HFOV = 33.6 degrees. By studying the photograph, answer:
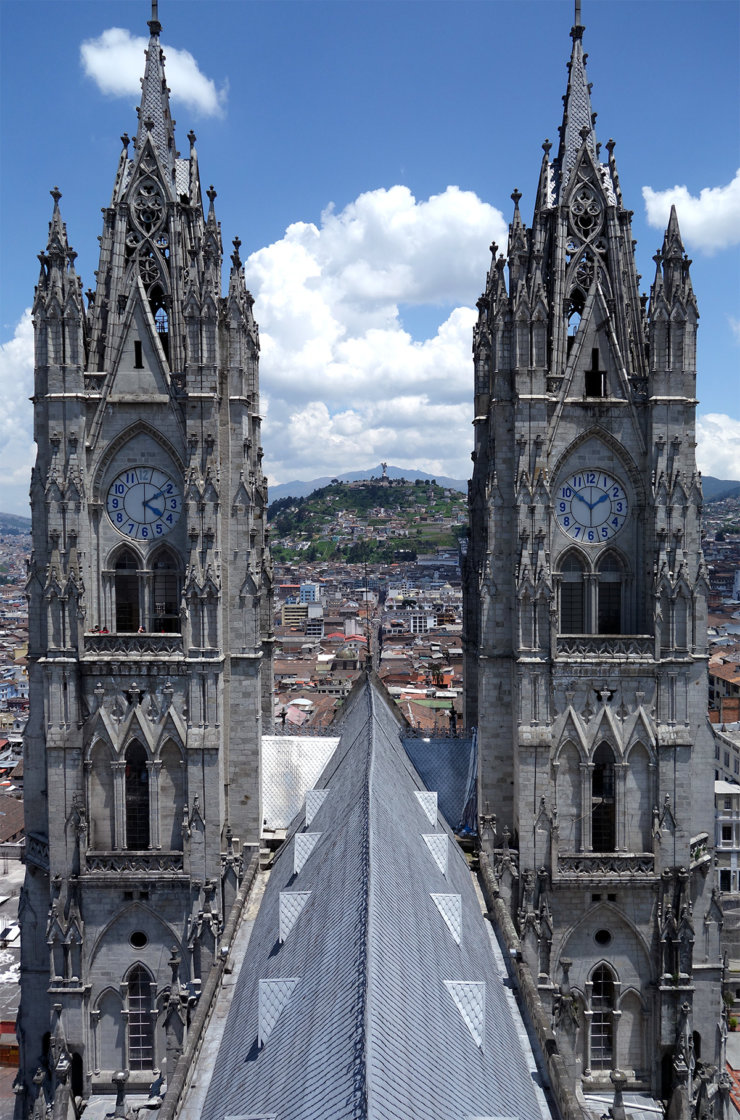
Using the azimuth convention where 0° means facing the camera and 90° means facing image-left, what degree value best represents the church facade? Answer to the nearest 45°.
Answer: approximately 180°
